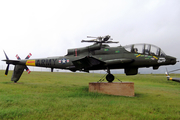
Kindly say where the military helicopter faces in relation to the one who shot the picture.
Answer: facing to the right of the viewer
